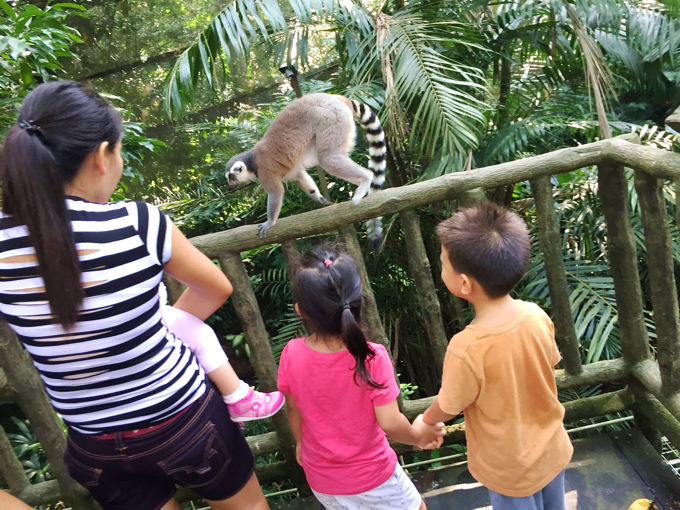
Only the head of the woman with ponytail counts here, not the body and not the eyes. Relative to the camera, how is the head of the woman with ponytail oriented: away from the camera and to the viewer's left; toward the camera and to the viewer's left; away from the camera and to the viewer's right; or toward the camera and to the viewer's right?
away from the camera and to the viewer's right

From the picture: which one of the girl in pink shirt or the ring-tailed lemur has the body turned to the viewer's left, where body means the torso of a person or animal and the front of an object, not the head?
the ring-tailed lemur

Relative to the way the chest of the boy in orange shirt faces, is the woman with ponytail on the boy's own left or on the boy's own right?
on the boy's own left

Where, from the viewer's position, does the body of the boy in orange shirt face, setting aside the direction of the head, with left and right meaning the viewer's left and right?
facing away from the viewer and to the left of the viewer

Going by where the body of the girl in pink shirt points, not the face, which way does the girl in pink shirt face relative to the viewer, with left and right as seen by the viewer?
facing away from the viewer

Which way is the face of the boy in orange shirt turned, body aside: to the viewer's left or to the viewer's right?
to the viewer's left

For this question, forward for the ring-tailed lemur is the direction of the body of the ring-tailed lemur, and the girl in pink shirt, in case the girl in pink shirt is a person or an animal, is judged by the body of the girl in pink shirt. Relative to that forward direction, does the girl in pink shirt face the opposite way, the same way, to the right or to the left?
to the right

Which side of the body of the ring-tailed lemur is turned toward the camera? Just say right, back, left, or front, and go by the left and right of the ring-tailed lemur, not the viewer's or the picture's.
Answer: left

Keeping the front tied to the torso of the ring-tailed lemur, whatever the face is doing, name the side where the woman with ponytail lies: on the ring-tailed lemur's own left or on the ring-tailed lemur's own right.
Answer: on the ring-tailed lemur's own left

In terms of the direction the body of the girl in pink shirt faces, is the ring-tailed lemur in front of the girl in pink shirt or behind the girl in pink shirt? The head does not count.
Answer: in front
